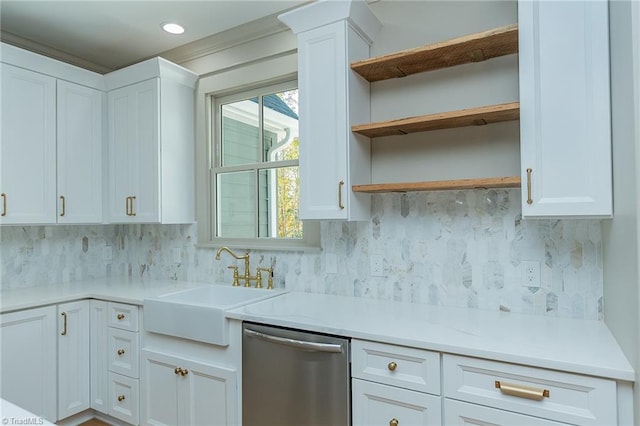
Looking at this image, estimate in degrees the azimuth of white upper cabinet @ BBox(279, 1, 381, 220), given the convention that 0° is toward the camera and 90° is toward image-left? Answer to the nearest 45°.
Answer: approximately 45°

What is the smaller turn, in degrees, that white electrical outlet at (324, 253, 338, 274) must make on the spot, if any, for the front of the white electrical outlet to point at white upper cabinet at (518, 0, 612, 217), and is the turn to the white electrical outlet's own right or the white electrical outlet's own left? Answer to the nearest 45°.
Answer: approximately 90° to the white electrical outlet's own left

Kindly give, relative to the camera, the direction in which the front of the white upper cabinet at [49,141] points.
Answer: facing the viewer and to the right of the viewer

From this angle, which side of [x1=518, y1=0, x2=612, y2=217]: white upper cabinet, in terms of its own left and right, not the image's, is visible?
front

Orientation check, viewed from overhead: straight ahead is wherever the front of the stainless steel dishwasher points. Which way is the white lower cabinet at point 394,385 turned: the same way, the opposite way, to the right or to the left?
the same way

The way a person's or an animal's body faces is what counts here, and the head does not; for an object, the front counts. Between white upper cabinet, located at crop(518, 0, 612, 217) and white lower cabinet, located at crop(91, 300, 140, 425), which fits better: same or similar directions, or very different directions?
same or similar directions

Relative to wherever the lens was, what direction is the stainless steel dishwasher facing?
facing the viewer and to the left of the viewer

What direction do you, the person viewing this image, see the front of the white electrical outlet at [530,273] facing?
facing the viewer

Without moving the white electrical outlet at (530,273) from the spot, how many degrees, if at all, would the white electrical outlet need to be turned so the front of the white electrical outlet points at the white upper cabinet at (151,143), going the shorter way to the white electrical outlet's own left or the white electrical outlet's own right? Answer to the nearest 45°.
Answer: approximately 90° to the white electrical outlet's own right

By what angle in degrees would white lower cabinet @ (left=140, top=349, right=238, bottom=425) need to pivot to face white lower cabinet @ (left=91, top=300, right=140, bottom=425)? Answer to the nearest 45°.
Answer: approximately 90° to its right

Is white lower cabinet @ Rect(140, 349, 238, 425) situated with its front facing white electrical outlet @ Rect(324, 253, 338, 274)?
no

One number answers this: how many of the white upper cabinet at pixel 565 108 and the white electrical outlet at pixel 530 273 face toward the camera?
2

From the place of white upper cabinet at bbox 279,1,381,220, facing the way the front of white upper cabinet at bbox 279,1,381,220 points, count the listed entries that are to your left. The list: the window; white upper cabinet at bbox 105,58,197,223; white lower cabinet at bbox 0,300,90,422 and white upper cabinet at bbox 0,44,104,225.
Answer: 0

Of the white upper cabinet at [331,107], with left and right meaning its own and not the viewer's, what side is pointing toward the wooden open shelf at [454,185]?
left

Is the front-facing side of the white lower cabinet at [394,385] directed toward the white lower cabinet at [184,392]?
no
